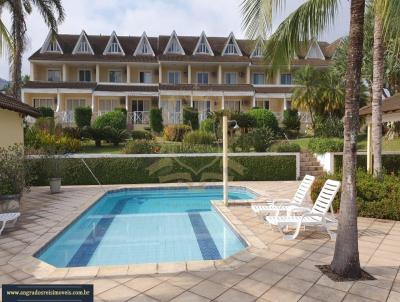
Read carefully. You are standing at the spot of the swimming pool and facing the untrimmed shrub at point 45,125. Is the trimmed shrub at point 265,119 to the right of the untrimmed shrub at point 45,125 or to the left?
right

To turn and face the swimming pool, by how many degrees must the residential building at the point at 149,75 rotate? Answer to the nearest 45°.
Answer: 0° — it already faces it

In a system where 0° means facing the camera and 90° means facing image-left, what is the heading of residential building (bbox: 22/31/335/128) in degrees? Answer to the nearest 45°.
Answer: approximately 0°

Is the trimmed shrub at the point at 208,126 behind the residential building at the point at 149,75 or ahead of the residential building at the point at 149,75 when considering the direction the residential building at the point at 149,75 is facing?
ahead

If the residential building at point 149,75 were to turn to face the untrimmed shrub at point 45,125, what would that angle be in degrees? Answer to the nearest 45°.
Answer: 0° — it already faces it

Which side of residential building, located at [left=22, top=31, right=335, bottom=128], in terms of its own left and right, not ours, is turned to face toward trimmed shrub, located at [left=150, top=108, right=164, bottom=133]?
front

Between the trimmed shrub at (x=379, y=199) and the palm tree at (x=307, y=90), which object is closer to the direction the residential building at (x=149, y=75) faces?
the trimmed shrub

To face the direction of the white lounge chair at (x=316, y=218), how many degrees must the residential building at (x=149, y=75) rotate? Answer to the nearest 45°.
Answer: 0° — it already faces it

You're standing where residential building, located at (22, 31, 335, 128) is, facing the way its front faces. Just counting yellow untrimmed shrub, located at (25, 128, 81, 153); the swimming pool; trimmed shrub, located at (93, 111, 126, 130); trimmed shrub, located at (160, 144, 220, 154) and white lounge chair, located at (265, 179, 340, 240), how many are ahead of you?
5

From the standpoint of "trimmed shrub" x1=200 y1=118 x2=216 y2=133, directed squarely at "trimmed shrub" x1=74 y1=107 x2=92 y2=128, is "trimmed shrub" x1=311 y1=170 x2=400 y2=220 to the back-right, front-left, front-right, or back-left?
back-left

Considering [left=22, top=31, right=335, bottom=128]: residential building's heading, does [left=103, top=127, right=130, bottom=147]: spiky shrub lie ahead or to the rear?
ahead

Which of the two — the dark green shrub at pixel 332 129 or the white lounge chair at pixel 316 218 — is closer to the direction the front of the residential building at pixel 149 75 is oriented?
the white lounge chair

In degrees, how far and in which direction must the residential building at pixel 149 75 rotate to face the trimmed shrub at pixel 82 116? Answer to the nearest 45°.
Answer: approximately 45° to its right
